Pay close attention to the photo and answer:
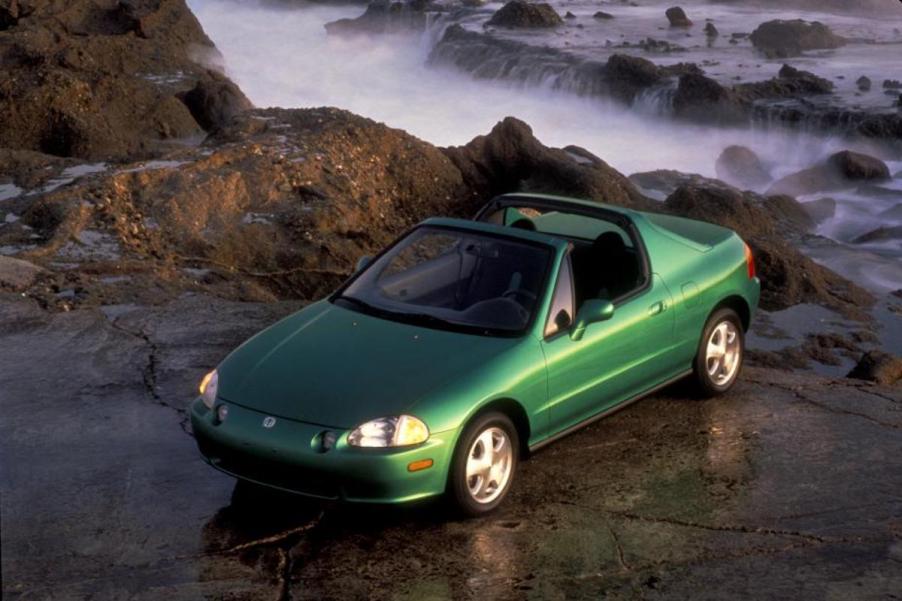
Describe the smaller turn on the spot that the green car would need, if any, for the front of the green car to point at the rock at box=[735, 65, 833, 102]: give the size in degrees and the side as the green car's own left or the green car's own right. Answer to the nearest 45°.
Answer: approximately 135° to the green car's own right

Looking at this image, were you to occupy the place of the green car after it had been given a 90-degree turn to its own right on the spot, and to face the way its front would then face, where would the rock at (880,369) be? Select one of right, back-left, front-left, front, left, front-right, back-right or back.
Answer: right

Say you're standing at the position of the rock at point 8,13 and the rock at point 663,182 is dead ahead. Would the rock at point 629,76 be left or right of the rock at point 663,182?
left

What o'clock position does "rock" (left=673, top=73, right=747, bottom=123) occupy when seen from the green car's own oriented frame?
The rock is roughly at 5 o'clock from the green car.

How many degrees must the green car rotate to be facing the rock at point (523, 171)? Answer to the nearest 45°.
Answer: approximately 135° to its right

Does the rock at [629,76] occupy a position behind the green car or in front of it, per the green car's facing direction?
behind

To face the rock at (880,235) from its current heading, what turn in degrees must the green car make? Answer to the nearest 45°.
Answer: approximately 180°

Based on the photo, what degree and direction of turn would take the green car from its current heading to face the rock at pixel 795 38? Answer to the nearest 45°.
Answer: approximately 135° to its right

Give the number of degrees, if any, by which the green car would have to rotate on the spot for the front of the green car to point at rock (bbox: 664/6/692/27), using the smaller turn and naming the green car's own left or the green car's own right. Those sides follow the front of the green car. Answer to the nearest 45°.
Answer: approximately 135° to the green car's own right

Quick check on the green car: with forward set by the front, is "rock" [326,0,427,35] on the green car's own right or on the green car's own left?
on the green car's own right

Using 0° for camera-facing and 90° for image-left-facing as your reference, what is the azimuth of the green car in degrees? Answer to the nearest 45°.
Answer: approximately 45°
